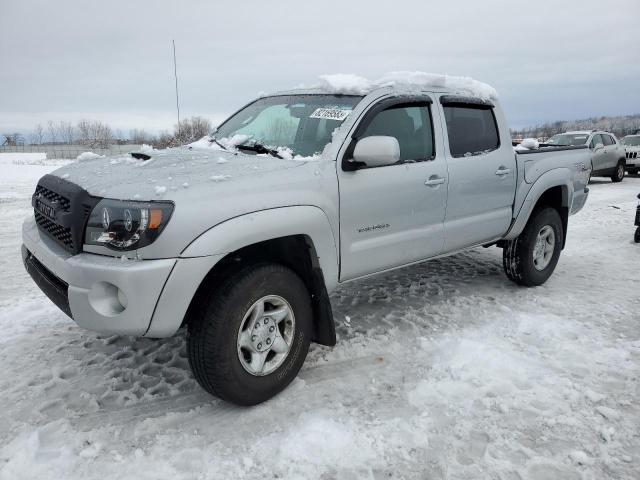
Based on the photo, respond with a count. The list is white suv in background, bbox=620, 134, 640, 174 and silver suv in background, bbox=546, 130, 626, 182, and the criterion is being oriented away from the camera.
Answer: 0

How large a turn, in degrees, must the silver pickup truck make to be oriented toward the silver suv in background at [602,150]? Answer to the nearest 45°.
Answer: approximately 180°

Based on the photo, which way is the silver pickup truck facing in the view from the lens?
facing the viewer and to the left of the viewer

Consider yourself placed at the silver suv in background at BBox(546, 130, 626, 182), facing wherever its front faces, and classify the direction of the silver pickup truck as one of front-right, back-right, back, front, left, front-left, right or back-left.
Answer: front-left
